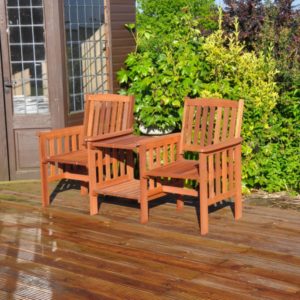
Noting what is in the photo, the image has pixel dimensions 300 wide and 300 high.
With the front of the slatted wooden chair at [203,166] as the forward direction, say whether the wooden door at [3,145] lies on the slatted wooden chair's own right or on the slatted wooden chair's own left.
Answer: on the slatted wooden chair's own right

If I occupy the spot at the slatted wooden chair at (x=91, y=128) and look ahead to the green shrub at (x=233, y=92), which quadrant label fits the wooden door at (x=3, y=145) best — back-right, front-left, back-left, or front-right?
back-left

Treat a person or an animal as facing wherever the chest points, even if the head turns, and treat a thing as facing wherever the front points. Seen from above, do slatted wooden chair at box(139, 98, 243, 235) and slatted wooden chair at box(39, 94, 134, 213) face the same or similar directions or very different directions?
same or similar directions

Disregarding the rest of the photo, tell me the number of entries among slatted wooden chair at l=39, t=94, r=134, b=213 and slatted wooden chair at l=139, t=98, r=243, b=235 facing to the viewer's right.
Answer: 0

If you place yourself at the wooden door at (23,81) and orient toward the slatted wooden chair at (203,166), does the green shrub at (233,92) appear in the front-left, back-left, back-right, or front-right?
front-left

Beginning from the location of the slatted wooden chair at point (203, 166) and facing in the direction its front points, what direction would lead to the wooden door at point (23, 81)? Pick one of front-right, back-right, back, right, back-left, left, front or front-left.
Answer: right

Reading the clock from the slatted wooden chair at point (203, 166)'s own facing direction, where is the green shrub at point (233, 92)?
The green shrub is roughly at 5 o'clock from the slatted wooden chair.

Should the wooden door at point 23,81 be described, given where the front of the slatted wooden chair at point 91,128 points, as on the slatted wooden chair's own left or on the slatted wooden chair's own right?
on the slatted wooden chair's own right

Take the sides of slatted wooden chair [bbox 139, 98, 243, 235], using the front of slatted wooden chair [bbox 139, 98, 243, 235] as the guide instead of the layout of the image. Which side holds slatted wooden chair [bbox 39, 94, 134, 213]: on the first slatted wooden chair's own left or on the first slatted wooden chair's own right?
on the first slatted wooden chair's own right

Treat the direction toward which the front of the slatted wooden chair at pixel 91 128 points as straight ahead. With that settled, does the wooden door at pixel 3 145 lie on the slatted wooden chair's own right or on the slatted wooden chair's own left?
on the slatted wooden chair's own right

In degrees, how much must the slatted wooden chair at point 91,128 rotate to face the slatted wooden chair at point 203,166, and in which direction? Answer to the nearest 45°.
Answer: approximately 90° to its left

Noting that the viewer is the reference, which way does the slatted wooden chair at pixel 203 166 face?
facing the viewer and to the left of the viewer

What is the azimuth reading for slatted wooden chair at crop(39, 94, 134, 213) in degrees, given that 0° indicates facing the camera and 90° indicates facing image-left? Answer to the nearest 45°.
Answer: approximately 45°
